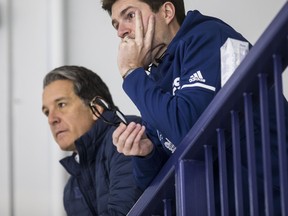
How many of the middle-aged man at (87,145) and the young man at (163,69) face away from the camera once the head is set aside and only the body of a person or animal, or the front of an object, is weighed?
0

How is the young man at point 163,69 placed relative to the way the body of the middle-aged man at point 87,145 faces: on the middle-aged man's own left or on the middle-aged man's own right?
on the middle-aged man's own left

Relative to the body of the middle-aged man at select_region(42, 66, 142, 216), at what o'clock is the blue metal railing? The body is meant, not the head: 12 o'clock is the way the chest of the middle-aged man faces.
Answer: The blue metal railing is roughly at 8 o'clock from the middle-aged man.

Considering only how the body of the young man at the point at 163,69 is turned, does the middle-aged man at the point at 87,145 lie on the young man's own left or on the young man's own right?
on the young man's own right
